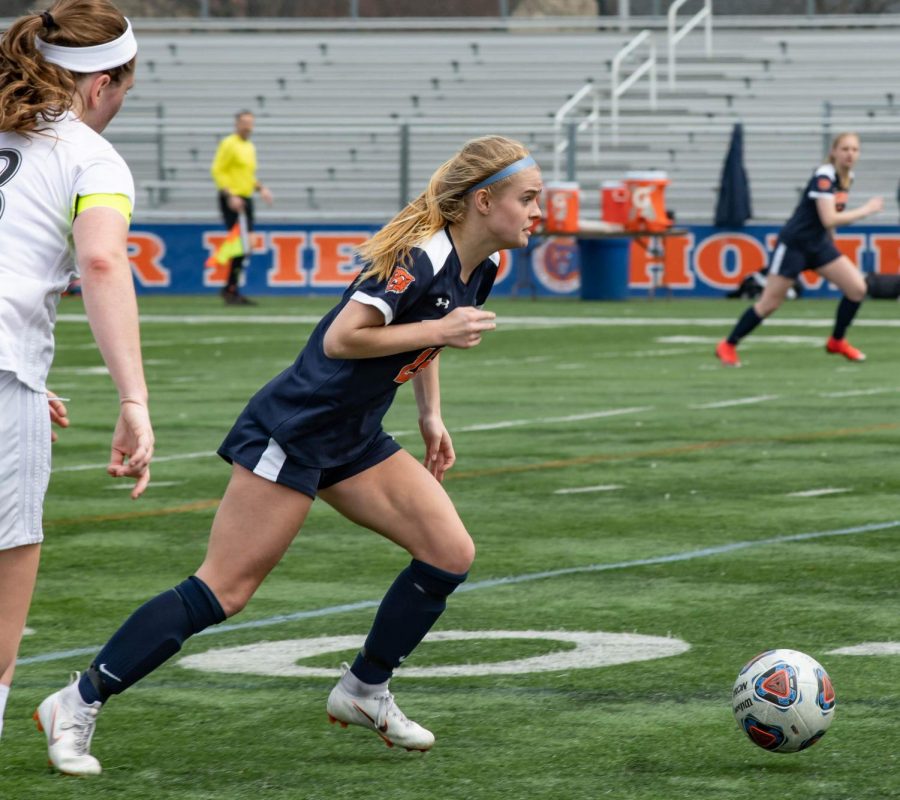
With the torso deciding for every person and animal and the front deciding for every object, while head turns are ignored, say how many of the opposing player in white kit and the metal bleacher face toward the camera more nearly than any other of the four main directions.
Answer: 1

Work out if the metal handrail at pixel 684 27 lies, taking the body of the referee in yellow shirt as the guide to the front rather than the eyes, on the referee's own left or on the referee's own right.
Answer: on the referee's own left

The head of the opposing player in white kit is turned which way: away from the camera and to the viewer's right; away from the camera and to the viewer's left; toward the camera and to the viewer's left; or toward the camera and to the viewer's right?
away from the camera and to the viewer's right

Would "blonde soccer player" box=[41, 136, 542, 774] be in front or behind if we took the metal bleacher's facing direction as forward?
in front

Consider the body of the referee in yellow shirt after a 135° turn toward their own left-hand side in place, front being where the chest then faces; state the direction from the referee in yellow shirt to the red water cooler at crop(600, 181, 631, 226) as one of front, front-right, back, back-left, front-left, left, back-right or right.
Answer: right

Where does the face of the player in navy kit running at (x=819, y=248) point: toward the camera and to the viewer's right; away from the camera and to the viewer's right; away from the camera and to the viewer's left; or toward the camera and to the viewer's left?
toward the camera and to the viewer's right

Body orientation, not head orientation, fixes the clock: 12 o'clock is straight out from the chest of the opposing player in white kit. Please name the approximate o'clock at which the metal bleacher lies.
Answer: The metal bleacher is roughly at 11 o'clock from the opposing player in white kit.

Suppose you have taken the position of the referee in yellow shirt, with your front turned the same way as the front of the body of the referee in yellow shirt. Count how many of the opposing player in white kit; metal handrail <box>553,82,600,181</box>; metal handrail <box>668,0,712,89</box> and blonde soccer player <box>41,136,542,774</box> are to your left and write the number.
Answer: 2

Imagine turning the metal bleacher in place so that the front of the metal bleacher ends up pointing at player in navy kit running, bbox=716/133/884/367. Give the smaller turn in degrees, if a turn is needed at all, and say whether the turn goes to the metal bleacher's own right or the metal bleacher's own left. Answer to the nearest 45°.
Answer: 0° — it already faces them

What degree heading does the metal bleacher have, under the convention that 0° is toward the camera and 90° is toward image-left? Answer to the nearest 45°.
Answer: approximately 0°

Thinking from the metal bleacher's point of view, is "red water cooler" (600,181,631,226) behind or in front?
in front

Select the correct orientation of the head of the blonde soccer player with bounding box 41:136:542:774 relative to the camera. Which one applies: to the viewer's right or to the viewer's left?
to the viewer's right

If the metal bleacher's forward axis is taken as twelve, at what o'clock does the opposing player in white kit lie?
The opposing player in white kit is roughly at 12 o'clock from the metal bleacher.

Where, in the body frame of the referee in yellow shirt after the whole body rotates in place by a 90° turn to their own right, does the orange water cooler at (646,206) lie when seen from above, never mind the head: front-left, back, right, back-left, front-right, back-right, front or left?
back-left

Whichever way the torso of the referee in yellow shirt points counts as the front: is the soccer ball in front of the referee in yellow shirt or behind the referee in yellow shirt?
in front

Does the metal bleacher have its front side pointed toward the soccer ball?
yes
